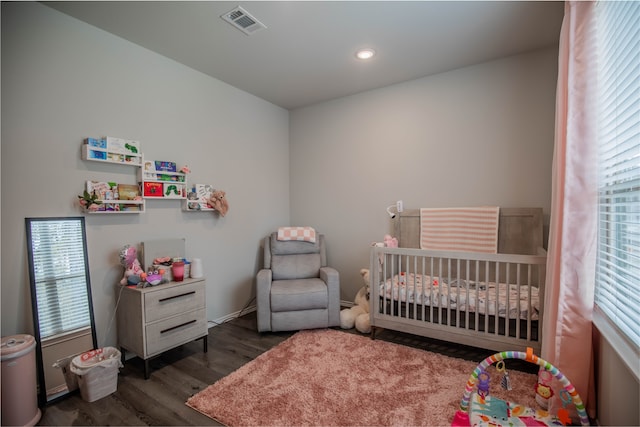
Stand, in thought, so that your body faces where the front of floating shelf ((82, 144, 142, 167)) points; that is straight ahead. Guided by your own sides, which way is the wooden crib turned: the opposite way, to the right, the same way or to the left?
to the right

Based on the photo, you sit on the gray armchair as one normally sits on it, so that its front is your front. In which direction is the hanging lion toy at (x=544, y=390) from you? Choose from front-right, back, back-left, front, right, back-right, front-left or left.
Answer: front-left

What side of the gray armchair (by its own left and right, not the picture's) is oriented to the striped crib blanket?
left

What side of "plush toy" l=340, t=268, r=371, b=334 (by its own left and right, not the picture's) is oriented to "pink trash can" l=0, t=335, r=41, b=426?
front

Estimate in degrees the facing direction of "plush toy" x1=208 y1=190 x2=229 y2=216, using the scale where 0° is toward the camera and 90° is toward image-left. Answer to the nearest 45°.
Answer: approximately 315°

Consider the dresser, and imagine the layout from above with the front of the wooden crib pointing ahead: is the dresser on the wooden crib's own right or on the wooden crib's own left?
on the wooden crib's own right

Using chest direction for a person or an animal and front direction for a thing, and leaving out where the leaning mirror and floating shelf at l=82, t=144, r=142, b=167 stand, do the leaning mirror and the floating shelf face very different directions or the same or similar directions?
same or similar directions

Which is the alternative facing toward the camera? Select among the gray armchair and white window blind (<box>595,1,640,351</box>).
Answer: the gray armchair

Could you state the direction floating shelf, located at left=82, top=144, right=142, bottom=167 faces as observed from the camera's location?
facing the viewer and to the right of the viewer

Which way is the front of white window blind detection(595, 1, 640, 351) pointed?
to the viewer's left

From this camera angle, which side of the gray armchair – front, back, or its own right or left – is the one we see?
front

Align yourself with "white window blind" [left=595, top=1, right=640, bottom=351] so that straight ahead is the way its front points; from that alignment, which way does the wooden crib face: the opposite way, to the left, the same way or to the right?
to the left

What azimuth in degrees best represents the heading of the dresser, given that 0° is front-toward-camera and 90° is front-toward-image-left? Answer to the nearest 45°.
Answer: approximately 315°

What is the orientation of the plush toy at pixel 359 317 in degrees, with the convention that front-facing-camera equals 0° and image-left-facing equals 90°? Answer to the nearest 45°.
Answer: approximately 45°

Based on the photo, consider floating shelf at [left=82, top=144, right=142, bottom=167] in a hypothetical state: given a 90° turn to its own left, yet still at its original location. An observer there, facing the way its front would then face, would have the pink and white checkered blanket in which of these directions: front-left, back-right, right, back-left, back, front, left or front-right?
front-right

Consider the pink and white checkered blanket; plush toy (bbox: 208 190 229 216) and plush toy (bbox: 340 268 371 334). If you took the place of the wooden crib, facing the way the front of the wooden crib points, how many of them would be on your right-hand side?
3

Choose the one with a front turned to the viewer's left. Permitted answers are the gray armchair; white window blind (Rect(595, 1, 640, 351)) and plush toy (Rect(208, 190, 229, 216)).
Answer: the white window blind
